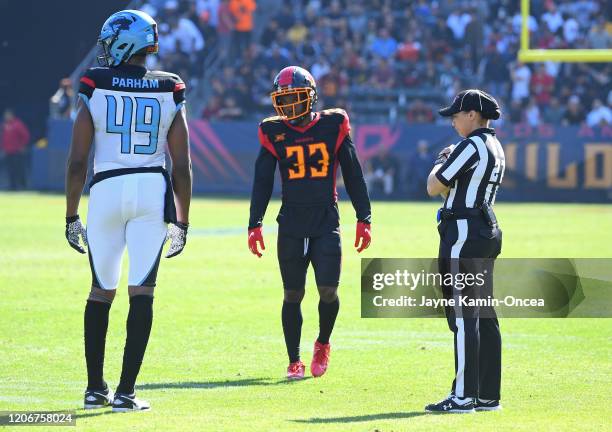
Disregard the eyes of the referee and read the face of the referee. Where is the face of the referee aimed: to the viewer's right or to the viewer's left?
to the viewer's left

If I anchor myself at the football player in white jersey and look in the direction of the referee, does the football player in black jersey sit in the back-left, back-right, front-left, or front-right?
front-left

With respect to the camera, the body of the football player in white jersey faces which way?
away from the camera

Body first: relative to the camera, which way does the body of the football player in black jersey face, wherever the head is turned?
toward the camera

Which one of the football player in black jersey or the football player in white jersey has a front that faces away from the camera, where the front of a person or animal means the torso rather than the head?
the football player in white jersey

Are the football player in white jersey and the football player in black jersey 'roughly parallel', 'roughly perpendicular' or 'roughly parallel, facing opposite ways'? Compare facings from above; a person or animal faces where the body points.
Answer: roughly parallel, facing opposite ways

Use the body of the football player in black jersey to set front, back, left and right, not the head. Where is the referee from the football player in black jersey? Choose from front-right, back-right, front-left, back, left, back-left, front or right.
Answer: front-left

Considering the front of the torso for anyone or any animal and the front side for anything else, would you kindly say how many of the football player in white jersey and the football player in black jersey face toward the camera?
1

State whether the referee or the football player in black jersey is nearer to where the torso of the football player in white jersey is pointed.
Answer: the football player in black jersey

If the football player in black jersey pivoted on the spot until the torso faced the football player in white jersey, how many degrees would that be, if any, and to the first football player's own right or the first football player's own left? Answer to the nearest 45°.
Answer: approximately 45° to the first football player's own right

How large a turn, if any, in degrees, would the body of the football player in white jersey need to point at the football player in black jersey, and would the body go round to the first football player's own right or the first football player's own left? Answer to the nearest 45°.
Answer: approximately 45° to the first football player's own right

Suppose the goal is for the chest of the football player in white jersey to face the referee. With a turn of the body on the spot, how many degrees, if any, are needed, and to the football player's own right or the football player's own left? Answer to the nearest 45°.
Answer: approximately 90° to the football player's own right
